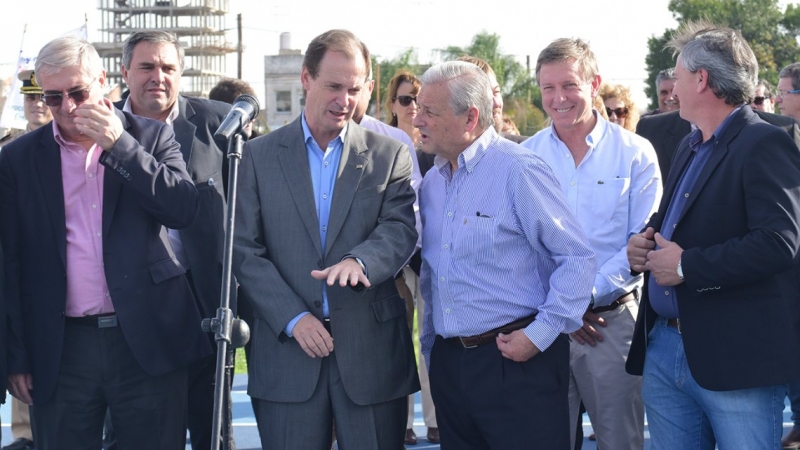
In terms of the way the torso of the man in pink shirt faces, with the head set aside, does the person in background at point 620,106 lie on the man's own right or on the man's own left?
on the man's own left

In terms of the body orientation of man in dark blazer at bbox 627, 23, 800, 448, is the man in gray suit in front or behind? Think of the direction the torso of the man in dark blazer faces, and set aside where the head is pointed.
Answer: in front

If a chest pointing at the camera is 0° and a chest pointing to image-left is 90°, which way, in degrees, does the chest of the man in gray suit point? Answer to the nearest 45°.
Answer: approximately 0°

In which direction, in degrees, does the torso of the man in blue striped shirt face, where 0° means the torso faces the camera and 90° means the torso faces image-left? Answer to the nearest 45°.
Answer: approximately 45°

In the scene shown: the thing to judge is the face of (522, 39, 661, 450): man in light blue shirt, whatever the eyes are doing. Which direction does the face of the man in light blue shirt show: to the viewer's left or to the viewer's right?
to the viewer's left

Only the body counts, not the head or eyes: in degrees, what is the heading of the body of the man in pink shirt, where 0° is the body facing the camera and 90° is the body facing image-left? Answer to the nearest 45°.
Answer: approximately 0°

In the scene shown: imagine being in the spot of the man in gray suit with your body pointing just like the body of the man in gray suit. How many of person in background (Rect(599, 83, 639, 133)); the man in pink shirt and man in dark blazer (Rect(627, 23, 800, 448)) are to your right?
1
